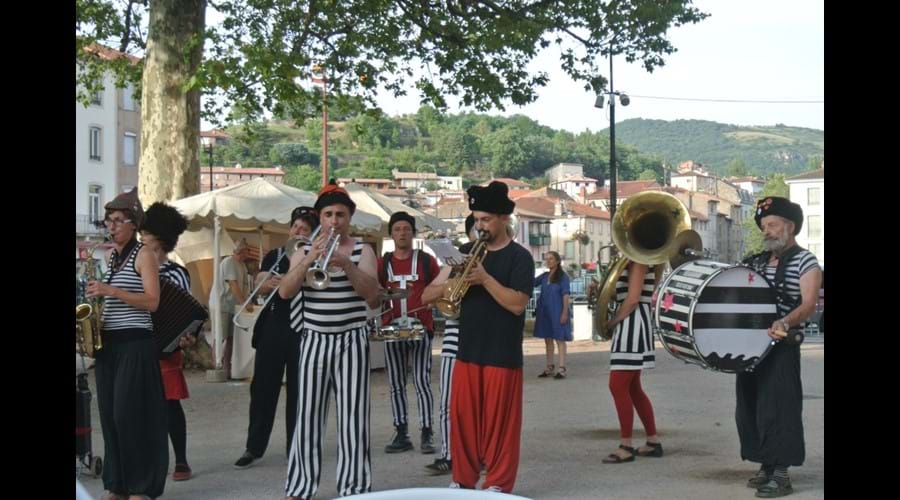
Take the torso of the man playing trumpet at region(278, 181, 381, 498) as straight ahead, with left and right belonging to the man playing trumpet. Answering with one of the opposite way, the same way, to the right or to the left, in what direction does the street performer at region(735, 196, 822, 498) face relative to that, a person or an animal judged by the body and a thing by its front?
to the right

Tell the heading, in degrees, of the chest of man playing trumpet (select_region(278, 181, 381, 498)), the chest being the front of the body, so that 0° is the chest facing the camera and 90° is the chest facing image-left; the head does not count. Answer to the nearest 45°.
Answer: approximately 0°

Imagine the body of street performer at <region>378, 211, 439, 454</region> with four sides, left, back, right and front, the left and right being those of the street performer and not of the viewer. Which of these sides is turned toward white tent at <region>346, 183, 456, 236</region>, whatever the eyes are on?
back

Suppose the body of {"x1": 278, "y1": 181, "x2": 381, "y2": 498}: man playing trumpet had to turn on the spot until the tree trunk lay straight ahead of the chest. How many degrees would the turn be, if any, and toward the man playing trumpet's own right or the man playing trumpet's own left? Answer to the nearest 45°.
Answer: approximately 180°

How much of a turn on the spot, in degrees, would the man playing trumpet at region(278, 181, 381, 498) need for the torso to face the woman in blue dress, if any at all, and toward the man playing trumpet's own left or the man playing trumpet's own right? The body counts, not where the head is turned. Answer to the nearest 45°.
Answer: approximately 180°

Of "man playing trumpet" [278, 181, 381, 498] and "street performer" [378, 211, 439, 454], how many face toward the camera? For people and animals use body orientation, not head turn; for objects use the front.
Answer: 2

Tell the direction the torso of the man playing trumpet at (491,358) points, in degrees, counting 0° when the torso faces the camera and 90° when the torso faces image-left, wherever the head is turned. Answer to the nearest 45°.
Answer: approximately 45°

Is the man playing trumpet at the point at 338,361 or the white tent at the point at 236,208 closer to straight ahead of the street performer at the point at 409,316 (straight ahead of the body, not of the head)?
the man playing trumpet

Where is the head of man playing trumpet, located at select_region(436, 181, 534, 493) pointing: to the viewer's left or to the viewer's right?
to the viewer's left
